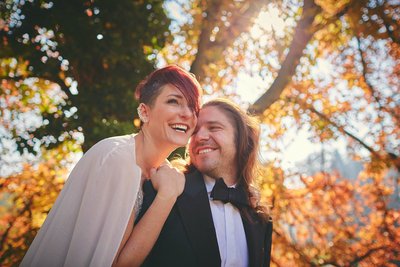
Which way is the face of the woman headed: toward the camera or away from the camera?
toward the camera

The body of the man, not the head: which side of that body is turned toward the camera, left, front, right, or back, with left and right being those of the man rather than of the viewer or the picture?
front

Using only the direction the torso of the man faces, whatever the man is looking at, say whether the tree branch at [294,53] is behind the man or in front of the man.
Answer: behind

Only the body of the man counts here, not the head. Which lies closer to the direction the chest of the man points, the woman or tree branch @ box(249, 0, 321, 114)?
the woman

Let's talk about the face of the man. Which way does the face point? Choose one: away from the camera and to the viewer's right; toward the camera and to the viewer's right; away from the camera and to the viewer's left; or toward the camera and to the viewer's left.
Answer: toward the camera and to the viewer's left

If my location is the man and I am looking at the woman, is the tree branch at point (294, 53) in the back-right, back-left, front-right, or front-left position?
back-right

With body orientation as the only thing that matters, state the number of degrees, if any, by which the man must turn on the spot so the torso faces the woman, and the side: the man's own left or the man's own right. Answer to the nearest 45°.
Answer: approximately 45° to the man's own right
